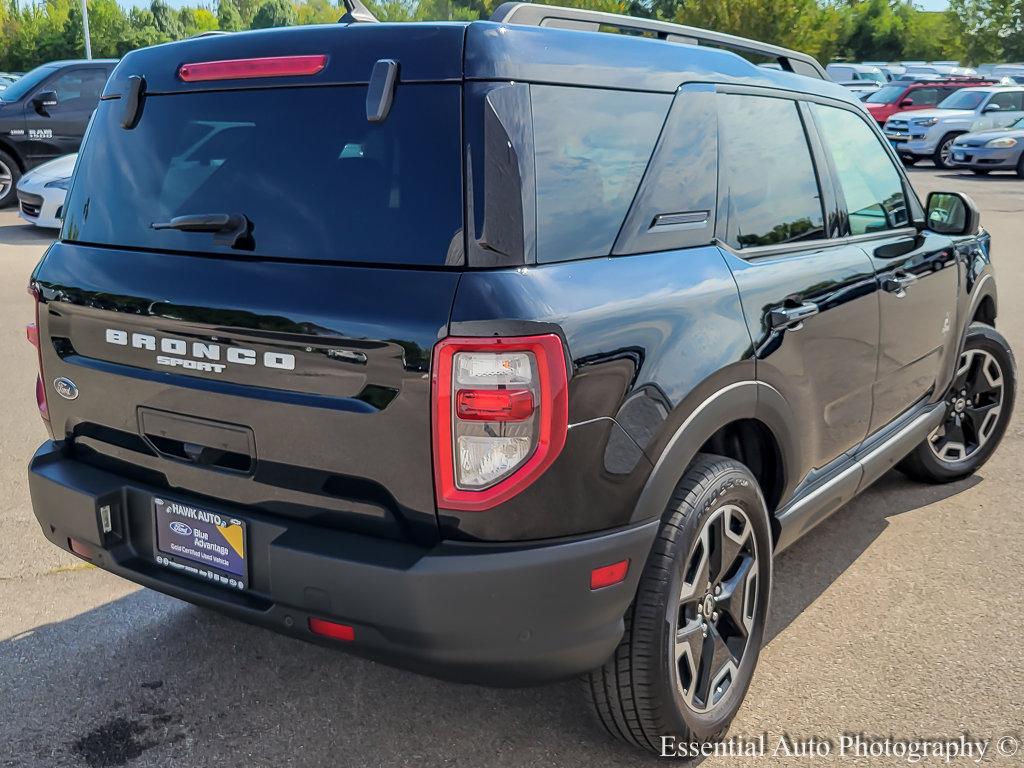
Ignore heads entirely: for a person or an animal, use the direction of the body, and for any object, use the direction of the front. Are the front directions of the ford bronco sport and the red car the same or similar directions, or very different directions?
very different directions

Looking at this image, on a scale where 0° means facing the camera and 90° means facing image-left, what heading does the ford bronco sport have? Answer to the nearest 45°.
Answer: approximately 225°

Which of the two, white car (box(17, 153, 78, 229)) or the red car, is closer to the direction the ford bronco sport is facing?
the red car

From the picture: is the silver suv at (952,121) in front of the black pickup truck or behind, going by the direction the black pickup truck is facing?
behind

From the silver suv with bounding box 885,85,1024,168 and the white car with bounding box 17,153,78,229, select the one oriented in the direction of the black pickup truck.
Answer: the silver suv
